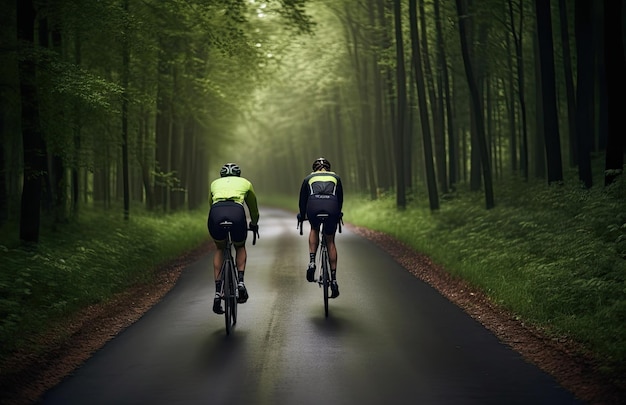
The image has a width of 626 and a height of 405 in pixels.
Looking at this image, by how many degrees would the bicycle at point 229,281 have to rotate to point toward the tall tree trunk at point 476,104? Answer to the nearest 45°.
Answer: approximately 45° to its right

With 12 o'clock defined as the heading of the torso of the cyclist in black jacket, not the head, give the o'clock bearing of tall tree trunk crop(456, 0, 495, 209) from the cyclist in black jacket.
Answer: The tall tree trunk is roughly at 1 o'clock from the cyclist in black jacket.

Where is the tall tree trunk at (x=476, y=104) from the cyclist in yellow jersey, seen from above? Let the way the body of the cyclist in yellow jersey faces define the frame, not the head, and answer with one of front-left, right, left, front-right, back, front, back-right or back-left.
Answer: front-right

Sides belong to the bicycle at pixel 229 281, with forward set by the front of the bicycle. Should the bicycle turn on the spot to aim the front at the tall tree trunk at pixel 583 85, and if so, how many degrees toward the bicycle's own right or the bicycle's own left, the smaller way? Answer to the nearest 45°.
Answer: approximately 45° to the bicycle's own right

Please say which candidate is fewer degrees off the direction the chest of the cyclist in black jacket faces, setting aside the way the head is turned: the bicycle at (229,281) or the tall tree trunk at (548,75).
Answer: the tall tree trunk

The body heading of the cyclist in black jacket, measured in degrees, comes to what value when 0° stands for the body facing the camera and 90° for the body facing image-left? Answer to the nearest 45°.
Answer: approximately 180°

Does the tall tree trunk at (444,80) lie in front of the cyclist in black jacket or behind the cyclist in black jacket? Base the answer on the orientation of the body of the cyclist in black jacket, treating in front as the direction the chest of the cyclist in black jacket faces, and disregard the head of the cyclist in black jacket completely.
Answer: in front

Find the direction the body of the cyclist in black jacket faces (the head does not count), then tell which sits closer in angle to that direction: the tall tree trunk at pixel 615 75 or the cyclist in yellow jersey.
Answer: the tall tree trunk

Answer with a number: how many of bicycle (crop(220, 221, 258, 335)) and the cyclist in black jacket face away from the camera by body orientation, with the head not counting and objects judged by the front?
2

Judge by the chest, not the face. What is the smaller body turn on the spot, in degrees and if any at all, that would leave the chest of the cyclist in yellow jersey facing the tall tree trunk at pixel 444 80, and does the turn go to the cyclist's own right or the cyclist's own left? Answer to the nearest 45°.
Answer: approximately 45° to the cyclist's own right

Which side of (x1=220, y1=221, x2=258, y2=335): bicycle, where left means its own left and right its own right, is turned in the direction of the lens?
back

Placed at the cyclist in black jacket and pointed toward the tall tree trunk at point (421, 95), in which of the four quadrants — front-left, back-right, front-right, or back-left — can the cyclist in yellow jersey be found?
back-left

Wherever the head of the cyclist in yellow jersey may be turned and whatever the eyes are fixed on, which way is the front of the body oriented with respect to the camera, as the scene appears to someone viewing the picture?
away from the camera

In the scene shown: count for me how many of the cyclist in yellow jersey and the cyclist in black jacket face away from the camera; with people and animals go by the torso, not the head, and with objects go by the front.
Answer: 2
